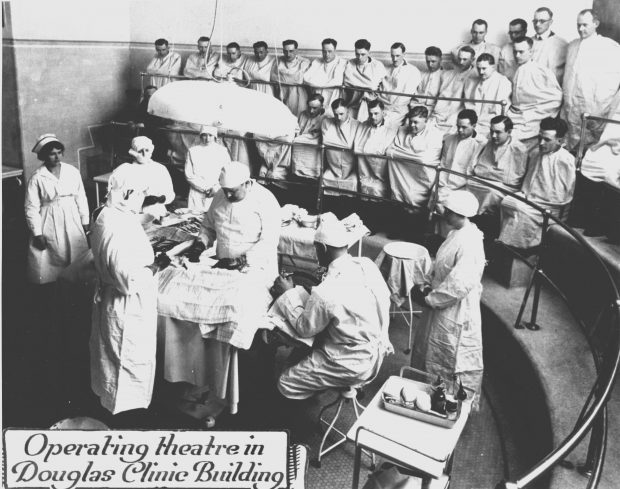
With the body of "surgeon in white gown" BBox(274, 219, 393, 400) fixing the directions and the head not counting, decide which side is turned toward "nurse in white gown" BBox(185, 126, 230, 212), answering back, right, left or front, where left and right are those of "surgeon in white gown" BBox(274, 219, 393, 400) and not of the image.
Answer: front

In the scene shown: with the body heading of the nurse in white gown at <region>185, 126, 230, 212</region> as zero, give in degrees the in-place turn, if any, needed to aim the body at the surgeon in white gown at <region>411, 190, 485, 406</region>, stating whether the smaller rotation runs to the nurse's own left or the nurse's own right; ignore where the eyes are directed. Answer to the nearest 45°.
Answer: approximately 45° to the nurse's own left

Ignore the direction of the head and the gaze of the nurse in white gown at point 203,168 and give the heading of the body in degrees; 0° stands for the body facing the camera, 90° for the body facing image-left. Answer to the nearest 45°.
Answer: approximately 0°

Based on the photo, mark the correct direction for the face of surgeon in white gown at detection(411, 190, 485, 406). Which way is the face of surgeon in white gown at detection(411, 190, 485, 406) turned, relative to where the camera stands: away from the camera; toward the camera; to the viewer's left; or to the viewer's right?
to the viewer's left

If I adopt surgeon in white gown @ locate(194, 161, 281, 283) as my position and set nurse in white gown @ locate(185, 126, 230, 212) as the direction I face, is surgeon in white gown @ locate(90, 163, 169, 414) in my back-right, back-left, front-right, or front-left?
back-left

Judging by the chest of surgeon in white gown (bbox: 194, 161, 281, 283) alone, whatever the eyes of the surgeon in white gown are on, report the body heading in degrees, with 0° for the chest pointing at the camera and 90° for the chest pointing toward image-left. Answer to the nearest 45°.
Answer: approximately 45°

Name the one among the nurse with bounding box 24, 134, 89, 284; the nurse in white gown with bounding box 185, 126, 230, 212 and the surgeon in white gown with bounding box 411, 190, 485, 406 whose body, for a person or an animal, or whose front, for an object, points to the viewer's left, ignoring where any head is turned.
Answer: the surgeon in white gown with bounding box 411, 190, 485, 406

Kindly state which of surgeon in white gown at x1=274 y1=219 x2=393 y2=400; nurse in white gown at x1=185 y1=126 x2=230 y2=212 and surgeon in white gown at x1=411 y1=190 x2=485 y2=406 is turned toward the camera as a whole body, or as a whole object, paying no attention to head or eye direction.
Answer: nurse in white gown at x1=185 y1=126 x2=230 y2=212
